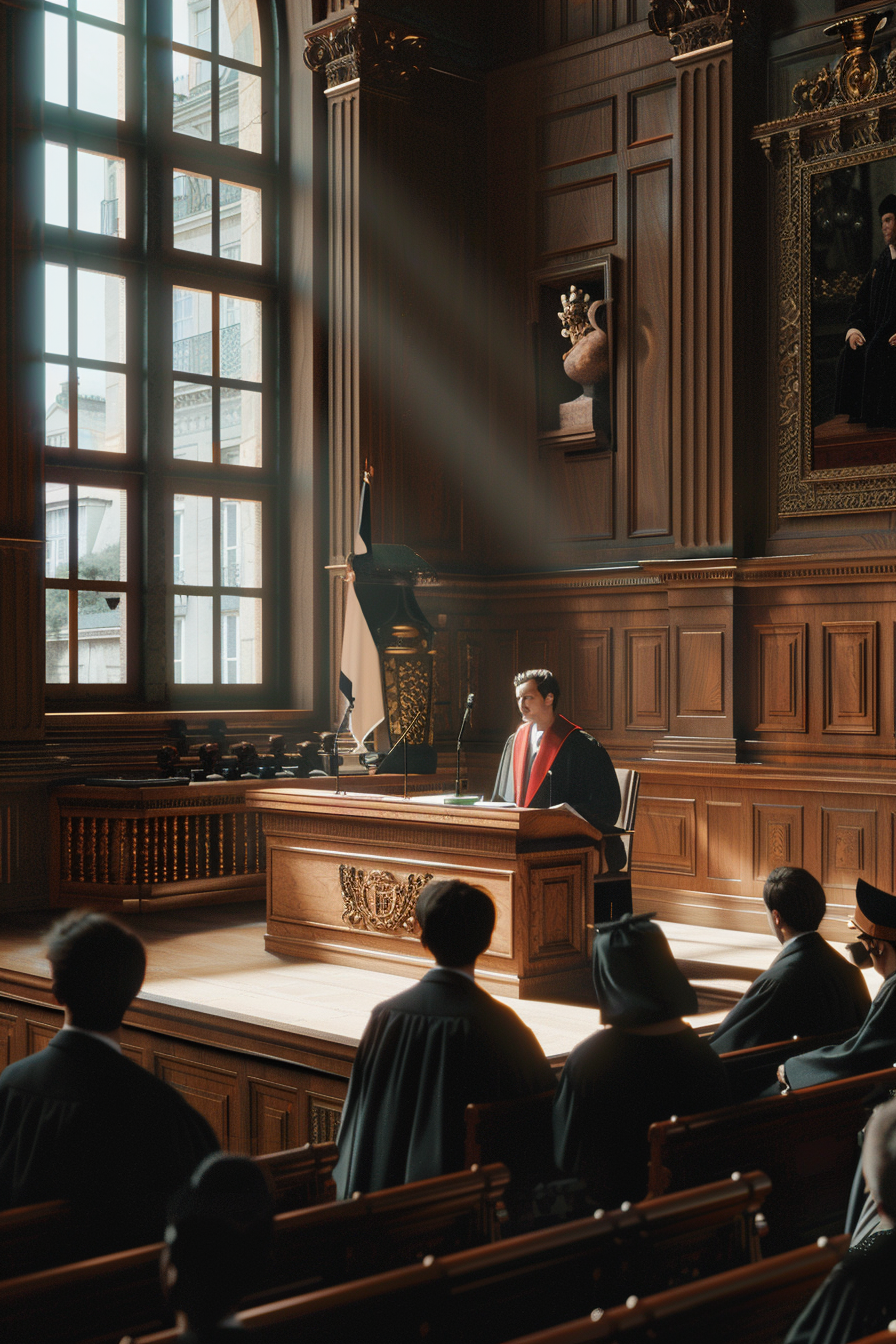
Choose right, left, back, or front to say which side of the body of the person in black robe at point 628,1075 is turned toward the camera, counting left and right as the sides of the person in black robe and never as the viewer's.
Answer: back

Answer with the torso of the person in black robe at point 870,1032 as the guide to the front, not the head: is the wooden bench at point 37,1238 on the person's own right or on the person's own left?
on the person's own left

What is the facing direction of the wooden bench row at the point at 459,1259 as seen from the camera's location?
facing away from the viewer and to the left of the viewer

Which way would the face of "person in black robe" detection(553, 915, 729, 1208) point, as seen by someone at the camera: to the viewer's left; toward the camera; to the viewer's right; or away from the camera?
away from the camera

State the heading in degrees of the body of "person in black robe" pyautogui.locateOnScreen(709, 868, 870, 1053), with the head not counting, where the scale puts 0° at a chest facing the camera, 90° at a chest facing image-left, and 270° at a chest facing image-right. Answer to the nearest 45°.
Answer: approximately 135°

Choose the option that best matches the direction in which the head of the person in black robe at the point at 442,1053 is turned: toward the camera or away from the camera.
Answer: away from the camera

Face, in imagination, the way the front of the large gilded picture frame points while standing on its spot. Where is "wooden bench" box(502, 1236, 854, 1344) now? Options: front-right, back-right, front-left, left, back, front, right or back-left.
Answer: front-left

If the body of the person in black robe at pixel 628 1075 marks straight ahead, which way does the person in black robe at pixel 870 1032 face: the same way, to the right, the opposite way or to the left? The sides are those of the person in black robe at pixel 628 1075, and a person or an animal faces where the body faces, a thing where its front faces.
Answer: to the left

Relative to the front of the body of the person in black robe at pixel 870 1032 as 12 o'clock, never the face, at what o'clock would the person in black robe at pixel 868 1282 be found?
the person in black robe at pixel 868 1282 is roughly at 9 o'clock from the person in black robe at pixel 870 1032.

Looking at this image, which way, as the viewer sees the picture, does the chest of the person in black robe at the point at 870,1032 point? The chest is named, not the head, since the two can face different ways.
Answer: to the viewer's left

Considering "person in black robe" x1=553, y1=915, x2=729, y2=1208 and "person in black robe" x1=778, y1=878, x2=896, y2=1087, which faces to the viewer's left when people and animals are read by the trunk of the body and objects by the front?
"person in black robe" x1=778, y1=878, x2=896, y2=1087

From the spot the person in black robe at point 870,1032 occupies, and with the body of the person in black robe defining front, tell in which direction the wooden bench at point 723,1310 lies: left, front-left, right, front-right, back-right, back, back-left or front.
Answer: left

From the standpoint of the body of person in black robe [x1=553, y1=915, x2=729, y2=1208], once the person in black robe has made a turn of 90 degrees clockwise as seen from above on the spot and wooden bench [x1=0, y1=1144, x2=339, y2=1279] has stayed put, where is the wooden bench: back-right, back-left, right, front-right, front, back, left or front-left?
back-right
